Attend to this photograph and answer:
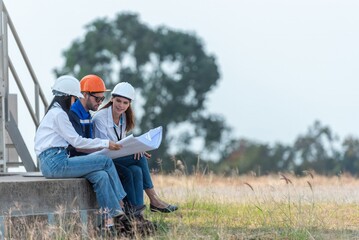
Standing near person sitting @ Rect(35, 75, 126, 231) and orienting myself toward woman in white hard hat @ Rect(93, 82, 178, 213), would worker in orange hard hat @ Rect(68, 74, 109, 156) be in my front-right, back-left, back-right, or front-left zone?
front-left

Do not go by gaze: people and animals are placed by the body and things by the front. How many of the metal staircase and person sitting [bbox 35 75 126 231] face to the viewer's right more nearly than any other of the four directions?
2

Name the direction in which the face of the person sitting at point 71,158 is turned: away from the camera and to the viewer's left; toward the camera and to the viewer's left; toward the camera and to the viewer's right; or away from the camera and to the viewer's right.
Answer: away from the camera and to the viewer's right

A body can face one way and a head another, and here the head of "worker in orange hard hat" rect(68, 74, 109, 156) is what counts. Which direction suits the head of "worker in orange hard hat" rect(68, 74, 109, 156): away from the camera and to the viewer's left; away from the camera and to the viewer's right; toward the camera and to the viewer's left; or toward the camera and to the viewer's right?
toward the camera and to the viewer's right

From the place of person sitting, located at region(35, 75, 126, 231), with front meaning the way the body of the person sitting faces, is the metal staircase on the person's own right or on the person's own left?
on the person's own left

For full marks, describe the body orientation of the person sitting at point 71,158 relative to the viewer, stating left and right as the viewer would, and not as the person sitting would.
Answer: facing to the right of the viewer

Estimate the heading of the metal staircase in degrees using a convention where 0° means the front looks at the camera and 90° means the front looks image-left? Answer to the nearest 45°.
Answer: approximately 270°
